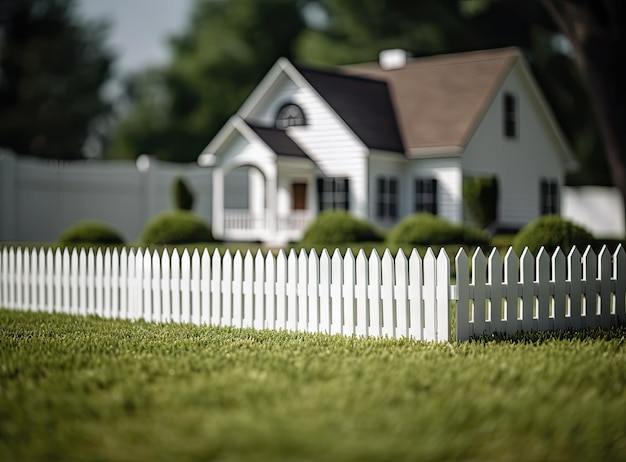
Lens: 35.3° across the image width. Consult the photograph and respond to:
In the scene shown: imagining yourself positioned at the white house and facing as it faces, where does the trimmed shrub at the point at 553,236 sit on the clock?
The trimmed shrub is roughly at 10 o'clock from the white house.

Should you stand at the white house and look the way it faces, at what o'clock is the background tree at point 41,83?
The background tree is roughly at 3 o'clock from the white house.

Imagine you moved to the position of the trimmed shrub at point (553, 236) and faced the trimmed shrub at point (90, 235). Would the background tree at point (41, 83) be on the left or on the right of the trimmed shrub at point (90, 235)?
right

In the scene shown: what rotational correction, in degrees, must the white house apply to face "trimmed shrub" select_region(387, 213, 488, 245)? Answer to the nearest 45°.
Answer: approximately 45° to its left

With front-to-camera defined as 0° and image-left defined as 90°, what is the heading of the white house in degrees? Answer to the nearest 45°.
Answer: approximately 45°

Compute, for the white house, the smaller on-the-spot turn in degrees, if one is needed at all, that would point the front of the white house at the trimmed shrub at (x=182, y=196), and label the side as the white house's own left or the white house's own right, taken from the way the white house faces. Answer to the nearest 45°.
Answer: approximately 45° to the white house's own right

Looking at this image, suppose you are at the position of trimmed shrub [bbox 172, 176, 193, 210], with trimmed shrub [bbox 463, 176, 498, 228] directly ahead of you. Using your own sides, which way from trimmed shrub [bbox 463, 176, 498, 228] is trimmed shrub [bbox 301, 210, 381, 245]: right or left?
right
